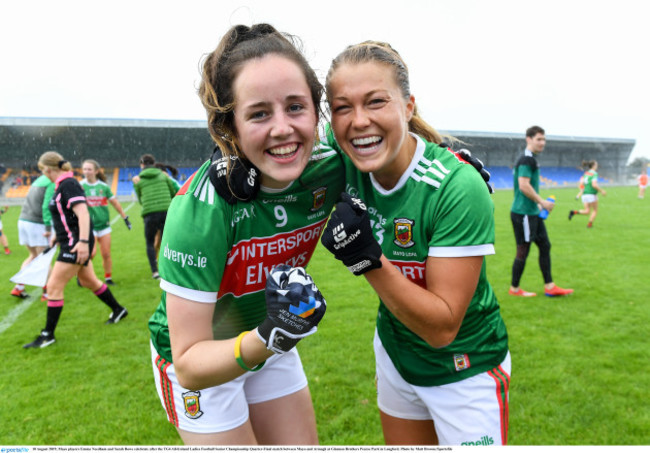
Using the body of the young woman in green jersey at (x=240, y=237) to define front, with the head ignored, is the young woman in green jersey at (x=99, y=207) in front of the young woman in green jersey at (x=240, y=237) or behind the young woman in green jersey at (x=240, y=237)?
behind

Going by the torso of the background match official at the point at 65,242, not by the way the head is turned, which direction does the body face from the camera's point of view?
to the viewer's left

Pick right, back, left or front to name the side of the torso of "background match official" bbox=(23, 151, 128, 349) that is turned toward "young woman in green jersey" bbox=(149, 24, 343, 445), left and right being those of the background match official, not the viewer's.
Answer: left

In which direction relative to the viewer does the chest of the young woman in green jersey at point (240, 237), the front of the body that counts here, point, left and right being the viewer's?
facing the viewer and to the right of the viewer

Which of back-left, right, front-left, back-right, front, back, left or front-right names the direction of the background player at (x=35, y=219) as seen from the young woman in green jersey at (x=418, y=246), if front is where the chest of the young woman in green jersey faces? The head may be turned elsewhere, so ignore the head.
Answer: right

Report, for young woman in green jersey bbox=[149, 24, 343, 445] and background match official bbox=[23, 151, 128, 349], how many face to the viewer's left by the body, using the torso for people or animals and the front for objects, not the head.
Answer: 1

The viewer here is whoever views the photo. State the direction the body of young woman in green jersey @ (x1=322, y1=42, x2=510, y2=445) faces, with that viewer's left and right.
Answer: facing the viewer and to the left of the viewer

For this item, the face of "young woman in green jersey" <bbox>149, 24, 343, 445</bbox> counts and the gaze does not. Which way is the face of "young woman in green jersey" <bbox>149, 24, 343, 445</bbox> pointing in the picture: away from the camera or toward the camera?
toward the camera

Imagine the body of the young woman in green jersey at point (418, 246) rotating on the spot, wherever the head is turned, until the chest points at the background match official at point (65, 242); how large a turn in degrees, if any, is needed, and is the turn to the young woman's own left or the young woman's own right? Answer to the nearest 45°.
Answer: approximately 90° to the young woman's own right

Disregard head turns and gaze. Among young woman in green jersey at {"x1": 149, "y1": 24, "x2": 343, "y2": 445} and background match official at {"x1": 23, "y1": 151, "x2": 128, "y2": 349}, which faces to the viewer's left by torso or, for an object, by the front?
the background match official
